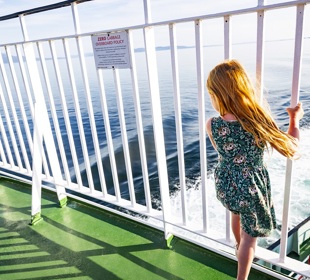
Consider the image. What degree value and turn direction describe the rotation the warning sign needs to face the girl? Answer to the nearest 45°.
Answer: approximately 45° to its left

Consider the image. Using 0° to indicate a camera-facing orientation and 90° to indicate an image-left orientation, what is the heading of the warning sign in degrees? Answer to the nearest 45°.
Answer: approximately 0°
